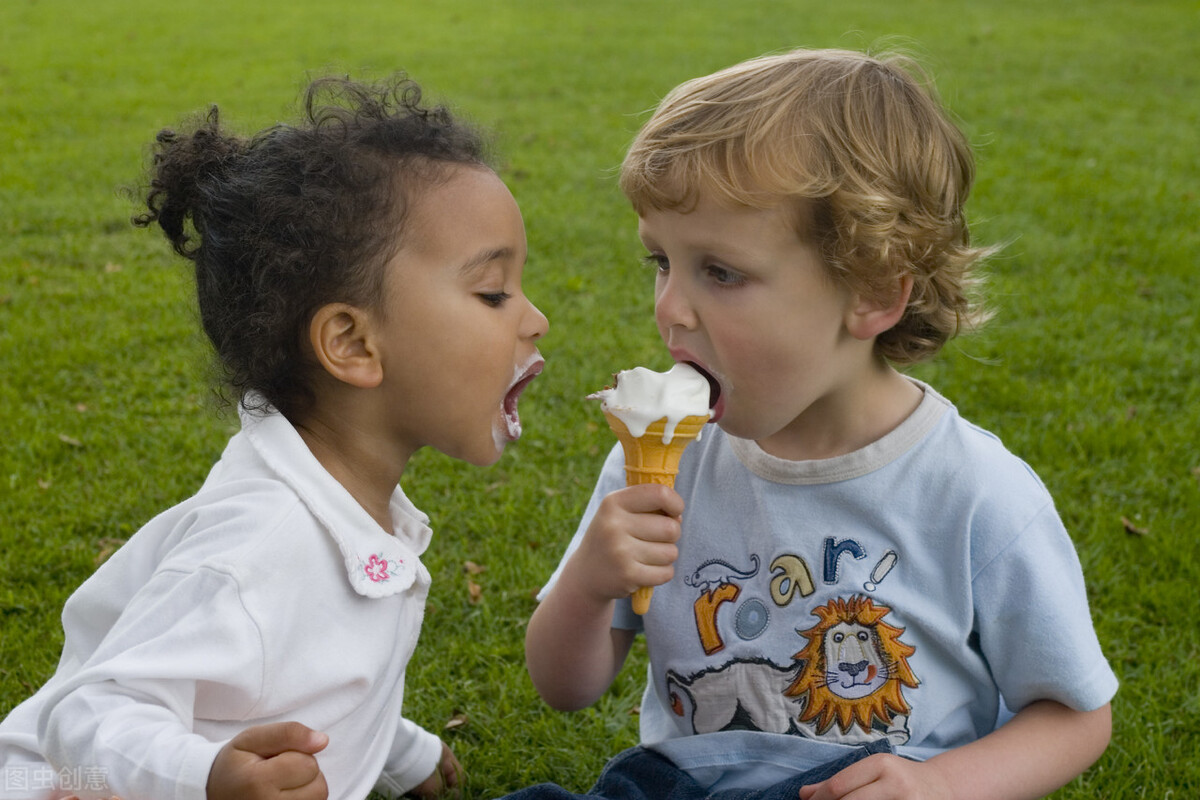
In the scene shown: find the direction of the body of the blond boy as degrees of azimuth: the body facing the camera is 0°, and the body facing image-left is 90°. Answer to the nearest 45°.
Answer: approximately 45°

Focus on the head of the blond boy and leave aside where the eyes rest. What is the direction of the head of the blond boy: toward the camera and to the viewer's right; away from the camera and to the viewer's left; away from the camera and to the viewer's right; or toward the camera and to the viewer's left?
toward the camera and to the viewer's left

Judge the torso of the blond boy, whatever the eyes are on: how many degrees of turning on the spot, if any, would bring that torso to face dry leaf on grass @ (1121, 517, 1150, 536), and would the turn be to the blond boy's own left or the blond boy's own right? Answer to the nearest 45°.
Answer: approximately 180°
